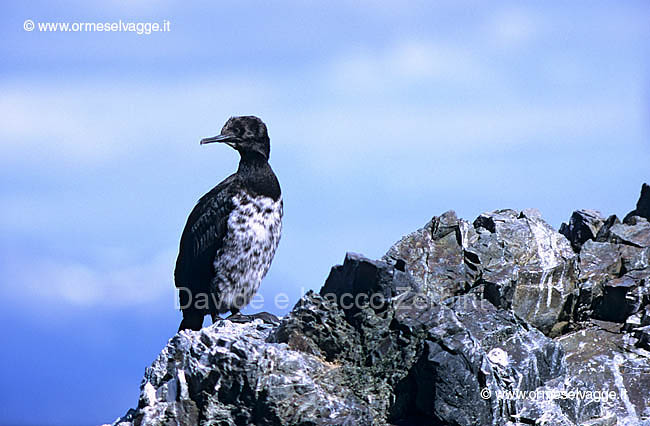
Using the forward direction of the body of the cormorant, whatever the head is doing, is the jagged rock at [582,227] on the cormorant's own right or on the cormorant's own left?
on the cormorant's own left

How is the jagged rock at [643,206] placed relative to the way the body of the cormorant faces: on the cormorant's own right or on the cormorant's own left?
on the cormorant's own left

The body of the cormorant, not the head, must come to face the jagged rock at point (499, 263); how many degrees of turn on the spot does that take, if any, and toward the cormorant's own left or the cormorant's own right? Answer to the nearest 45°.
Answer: approximately 45° to the cormorant's own left

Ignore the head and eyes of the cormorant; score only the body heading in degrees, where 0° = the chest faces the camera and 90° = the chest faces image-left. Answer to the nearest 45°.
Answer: approximately 315°

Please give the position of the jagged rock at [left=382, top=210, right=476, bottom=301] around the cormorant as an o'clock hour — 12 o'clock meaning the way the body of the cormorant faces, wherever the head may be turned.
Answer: The jagged rock is roughly at 10 o'clock from the cormorant.
